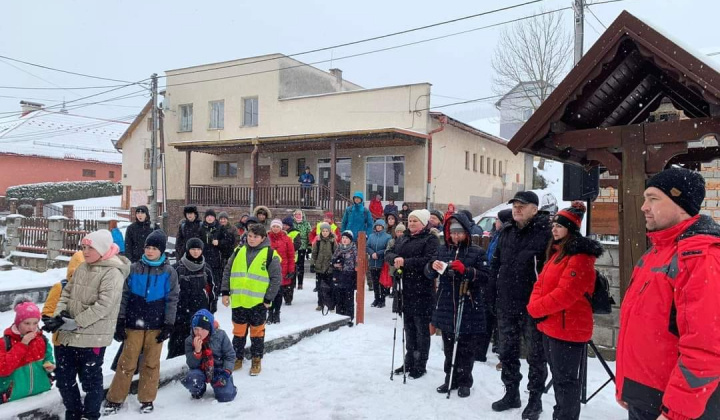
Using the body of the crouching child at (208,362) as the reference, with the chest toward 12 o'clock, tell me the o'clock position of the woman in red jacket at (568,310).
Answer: The woman in red jacket is roughly at 10 o'clock from the crouching child.

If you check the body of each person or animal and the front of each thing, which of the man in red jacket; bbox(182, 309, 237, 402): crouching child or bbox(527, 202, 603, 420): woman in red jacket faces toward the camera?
the crouching child

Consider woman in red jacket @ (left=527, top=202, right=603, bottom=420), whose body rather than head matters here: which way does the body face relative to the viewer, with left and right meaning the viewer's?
facing to the left of the viewer

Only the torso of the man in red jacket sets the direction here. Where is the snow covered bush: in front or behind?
in front

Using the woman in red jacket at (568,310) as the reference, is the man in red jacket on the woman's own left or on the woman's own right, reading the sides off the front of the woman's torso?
on the woman's own left

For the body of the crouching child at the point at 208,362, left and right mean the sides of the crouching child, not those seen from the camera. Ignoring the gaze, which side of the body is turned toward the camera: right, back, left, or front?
front

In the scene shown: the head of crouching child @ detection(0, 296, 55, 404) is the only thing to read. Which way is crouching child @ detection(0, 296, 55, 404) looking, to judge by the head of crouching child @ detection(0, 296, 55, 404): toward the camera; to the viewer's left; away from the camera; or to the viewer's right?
toward the camera

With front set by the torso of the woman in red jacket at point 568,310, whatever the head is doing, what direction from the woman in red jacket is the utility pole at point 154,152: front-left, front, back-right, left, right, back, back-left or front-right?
front-right

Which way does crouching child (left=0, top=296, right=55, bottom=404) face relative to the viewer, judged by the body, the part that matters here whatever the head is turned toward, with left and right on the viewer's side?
facing the viewer and to the right of the viewer

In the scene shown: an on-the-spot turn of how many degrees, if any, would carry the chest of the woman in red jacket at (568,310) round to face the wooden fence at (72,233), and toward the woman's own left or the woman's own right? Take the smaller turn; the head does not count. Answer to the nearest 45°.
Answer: approximately 45° to the woman's own right

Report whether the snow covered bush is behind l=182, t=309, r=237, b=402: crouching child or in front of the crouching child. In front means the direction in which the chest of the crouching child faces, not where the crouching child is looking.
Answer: behind

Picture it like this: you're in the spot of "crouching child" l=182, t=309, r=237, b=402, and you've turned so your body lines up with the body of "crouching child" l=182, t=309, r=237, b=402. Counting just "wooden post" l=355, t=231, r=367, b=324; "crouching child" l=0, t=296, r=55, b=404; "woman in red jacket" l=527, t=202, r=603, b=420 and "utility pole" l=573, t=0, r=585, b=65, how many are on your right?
1

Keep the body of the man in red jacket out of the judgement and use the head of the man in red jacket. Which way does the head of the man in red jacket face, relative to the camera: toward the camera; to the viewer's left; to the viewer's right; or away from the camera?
to the viewer's left

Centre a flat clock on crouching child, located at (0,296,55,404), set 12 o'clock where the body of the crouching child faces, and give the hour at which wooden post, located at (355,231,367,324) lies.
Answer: The wooden post is roughly at 10 o'clock from the crouching child.

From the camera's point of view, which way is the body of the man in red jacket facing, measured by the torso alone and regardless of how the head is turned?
to the viewer's left
